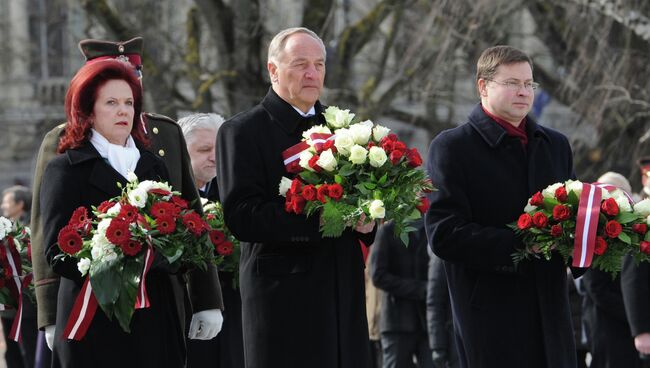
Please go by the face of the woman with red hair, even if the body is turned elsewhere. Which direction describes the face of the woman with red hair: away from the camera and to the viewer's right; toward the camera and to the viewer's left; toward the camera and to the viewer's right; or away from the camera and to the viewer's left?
toward the camera and to the viewer's right

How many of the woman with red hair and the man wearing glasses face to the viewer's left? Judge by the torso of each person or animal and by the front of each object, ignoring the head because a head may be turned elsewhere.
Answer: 0

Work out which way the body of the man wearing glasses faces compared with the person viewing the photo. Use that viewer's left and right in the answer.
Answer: facing the viewer and to the right of the viewer

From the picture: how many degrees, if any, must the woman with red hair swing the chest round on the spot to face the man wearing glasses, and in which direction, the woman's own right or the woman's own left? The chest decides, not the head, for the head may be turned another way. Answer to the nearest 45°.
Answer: approximately 45° to the woman's own left

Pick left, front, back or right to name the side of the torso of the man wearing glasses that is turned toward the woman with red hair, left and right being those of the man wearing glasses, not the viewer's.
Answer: right
